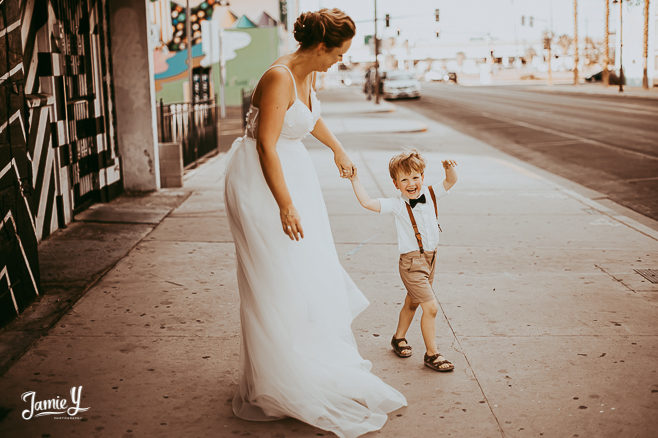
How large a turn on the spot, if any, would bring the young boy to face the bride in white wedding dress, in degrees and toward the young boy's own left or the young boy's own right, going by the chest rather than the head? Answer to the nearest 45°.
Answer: approximately 90° to the young boy's own right

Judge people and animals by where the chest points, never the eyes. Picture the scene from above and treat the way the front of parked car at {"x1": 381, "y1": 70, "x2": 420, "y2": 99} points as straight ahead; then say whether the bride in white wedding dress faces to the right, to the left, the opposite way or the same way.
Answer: to the left

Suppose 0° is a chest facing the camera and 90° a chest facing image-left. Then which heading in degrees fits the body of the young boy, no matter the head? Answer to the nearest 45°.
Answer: approximately 315°

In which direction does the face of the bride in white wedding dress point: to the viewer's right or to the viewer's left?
to the viewer's right

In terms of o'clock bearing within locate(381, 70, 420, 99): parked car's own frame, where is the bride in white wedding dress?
The bride in white wedding dress is roughly at 12 o'clock from the parked car.

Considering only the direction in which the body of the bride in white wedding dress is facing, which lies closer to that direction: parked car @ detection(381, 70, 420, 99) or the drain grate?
the drain grate

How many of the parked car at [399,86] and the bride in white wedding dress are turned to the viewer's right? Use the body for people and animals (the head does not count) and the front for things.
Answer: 1

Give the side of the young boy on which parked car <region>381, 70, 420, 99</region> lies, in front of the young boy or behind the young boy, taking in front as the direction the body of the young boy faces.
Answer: behind

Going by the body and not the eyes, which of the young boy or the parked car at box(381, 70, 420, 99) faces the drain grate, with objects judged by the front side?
the parked car

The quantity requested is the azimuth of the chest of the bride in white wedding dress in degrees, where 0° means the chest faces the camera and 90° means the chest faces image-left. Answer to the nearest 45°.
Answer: approximately 270°
